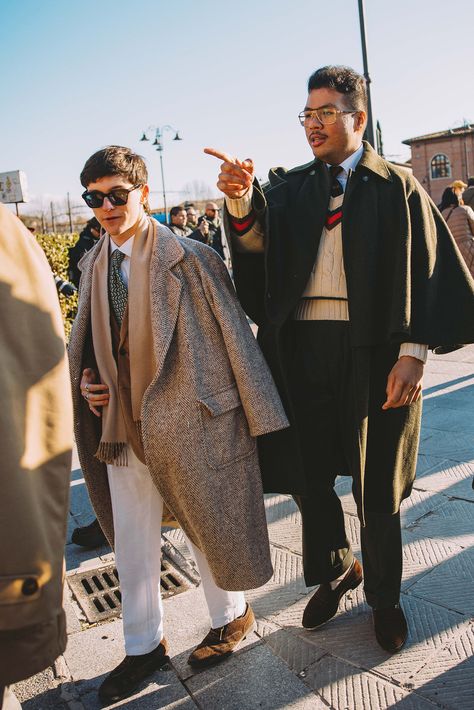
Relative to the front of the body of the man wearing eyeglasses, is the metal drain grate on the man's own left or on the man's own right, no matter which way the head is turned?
on the man's own right

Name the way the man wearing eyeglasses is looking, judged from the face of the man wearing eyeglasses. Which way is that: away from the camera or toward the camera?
toward the camera

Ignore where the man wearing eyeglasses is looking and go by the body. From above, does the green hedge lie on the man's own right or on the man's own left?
on the man's own right

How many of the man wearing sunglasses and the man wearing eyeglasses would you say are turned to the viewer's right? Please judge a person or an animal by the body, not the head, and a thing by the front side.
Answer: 0

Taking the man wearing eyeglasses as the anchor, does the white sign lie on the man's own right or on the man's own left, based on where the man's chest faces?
on the man's own right

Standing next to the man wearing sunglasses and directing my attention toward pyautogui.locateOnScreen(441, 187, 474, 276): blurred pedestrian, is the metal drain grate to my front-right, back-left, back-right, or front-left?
front-left

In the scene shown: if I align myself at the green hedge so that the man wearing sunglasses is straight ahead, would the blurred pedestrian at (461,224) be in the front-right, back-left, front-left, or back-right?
front-left

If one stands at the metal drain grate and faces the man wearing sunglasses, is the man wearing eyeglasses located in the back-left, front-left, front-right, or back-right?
front-left

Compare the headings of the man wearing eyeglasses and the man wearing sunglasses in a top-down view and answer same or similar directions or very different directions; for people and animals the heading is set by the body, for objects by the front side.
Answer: same or similar directions

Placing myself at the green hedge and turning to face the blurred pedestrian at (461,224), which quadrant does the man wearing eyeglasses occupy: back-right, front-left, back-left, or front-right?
front-right

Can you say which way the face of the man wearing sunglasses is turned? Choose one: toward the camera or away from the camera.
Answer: toward the camera

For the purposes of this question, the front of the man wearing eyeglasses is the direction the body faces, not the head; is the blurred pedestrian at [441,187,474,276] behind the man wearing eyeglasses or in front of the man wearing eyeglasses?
behind

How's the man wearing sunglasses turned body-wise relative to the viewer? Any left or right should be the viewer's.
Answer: facing the viewer and to the left of the viewer

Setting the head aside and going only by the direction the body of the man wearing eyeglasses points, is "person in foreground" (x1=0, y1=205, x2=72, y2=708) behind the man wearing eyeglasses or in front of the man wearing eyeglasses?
in front
